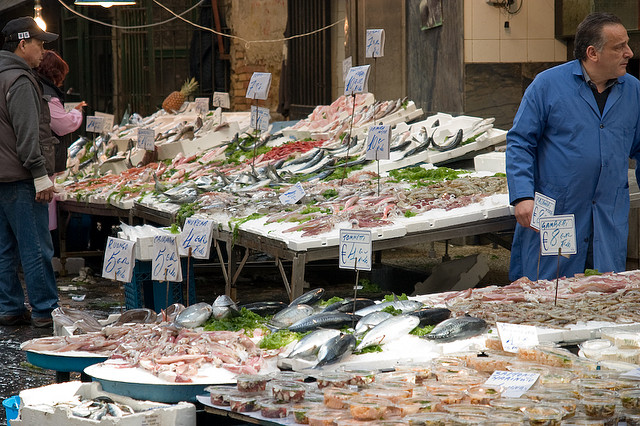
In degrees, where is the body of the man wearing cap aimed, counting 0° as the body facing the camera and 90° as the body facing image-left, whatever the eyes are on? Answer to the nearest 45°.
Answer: approximately 270°

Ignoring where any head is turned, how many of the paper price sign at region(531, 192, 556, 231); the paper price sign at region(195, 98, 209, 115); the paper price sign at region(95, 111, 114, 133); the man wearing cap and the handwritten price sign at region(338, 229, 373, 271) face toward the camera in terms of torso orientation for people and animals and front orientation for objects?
4

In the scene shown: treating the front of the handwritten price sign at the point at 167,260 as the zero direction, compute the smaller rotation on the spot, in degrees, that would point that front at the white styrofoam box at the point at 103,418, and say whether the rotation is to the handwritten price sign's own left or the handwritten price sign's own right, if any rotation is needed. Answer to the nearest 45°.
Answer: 0° — it already faces it

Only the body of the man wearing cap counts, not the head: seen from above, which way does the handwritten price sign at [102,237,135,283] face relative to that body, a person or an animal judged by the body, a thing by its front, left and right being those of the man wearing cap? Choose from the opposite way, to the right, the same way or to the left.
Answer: to the right

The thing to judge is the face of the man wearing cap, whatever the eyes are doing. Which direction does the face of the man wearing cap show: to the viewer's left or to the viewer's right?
to the viewer's right
